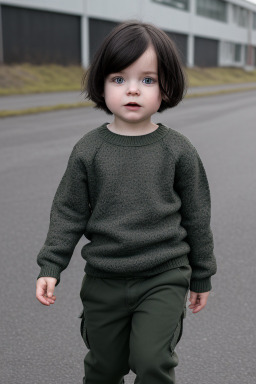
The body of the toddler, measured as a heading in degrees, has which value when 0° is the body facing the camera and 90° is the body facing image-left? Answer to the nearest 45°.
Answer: approximately 0°
